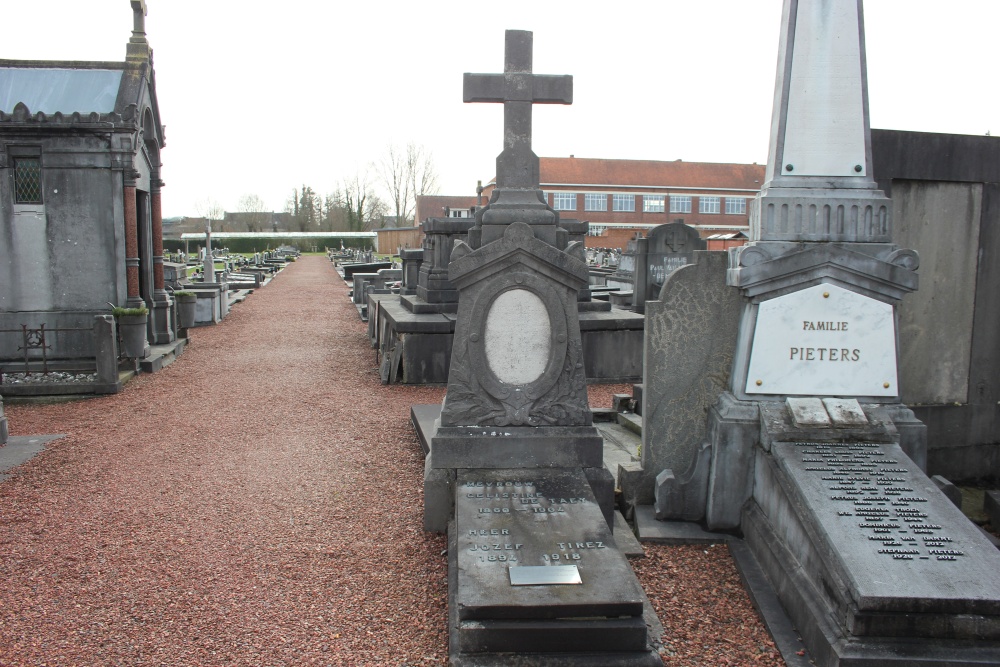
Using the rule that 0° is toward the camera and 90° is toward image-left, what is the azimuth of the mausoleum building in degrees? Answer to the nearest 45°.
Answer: approximately 270°

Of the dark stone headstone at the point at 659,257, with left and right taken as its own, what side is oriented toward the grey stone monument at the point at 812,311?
front

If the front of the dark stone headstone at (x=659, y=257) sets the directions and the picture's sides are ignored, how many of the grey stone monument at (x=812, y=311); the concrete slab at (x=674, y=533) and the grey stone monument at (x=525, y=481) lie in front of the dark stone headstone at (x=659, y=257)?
3

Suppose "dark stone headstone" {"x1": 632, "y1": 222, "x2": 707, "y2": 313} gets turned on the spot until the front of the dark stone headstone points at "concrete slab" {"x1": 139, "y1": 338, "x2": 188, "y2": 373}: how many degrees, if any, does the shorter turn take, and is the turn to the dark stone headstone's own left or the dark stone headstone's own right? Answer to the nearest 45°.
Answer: approximately 45° to the dark stone headstone's own right

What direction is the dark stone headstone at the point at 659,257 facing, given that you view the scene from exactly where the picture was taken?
facing the viewer

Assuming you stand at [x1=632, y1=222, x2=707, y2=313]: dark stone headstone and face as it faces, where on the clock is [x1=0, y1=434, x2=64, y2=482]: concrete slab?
The concrete slab is roughly at 1 o'clock from the dark stone headstone.

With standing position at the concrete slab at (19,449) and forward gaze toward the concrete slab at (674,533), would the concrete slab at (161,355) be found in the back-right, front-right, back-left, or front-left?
back-left

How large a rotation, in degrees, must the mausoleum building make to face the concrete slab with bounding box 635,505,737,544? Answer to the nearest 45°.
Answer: approximately 90° to its right

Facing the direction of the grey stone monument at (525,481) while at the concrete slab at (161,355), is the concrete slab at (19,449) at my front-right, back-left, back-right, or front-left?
front-right

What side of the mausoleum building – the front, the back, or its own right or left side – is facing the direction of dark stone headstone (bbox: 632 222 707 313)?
front

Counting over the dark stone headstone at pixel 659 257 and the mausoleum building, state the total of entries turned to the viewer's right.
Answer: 1

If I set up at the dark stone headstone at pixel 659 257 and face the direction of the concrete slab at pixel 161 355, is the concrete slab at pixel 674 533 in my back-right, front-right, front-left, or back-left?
front-left

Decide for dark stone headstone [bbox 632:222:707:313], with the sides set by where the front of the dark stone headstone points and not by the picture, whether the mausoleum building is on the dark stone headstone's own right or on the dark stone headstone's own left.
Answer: on the dark stone headstone's own right

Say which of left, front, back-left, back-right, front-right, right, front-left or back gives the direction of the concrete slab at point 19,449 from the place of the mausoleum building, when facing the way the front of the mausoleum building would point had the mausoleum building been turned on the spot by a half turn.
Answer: left
